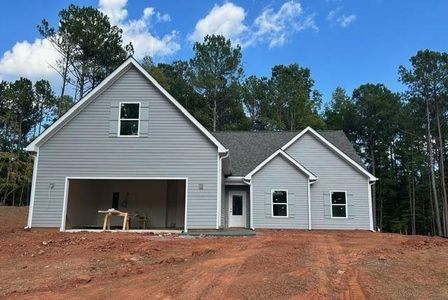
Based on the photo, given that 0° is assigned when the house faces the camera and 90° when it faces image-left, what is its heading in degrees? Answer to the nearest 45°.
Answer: approximately 0°

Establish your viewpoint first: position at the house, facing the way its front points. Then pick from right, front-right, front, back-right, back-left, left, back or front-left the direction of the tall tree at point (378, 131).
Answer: back-left

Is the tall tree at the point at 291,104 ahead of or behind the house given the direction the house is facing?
behind

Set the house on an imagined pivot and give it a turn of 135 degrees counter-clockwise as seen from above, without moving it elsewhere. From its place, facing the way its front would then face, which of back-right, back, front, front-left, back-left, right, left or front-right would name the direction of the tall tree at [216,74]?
front-left

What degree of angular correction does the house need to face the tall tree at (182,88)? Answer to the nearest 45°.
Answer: approximately 180°

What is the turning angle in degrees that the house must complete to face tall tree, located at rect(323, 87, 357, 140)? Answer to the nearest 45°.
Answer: approximately 135° to its left

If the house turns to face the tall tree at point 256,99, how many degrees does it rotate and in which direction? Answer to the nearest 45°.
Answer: approximately 180°

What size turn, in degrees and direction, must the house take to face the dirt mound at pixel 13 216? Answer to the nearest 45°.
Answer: approximately 135° to its right

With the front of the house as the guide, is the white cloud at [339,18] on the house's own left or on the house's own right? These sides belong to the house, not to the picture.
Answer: on the house's own left
